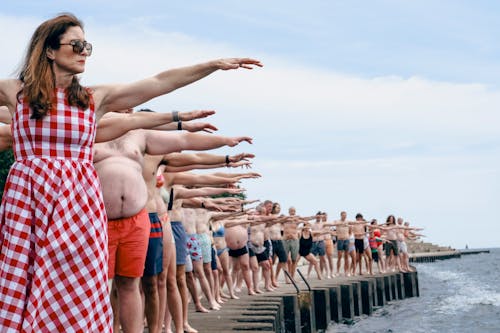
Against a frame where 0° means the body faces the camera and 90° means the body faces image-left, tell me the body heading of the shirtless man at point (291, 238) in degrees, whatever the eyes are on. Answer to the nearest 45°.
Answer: approximately 0°

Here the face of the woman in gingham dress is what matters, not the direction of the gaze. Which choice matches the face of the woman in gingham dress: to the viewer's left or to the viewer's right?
to the viewer's right
